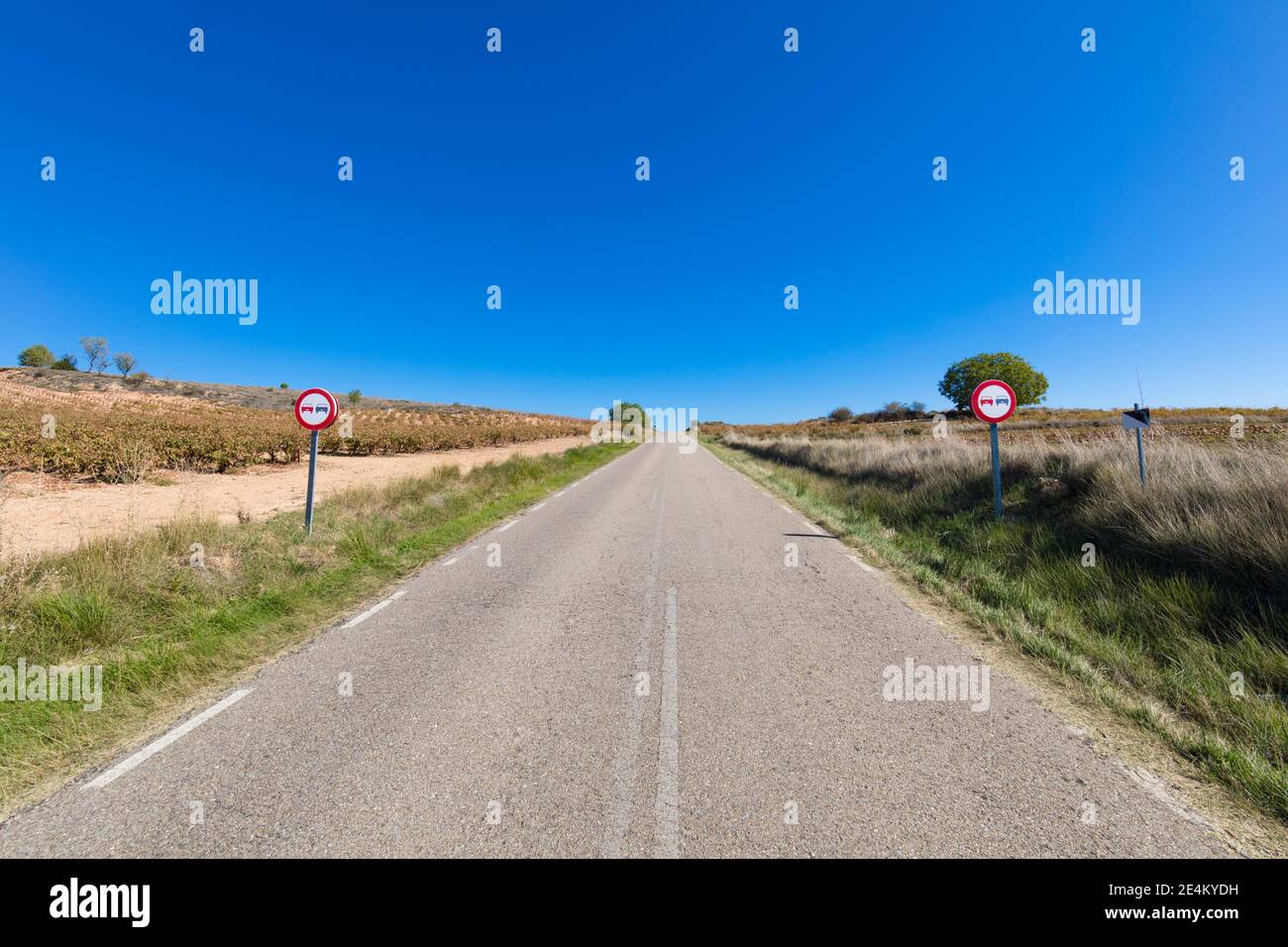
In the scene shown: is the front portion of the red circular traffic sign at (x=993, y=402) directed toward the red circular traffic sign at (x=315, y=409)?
no

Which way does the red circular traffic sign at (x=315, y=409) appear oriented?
toward the camera

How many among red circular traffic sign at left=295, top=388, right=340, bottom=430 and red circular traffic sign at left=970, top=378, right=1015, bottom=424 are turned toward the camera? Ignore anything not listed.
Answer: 2

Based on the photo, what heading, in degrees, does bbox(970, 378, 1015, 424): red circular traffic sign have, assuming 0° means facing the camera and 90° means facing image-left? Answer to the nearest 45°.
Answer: approximately 0°

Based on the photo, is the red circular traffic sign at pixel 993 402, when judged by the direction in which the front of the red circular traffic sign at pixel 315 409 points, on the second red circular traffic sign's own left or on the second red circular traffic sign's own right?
on the second red circular traffic sign's own left
